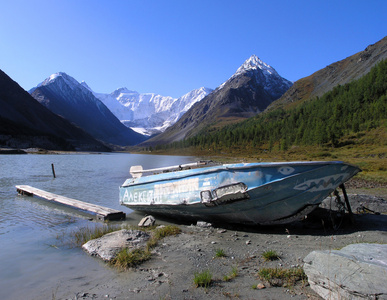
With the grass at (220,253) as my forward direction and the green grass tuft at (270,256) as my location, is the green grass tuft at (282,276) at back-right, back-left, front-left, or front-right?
back-left

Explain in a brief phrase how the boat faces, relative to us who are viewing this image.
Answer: facing the viewer and to the right of the viewer

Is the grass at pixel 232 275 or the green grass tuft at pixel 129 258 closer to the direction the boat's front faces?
the grass

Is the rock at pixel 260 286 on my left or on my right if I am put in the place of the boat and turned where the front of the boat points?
on my right

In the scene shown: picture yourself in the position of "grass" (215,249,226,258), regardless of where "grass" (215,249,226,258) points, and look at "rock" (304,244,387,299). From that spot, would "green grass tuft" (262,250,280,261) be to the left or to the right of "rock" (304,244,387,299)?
left

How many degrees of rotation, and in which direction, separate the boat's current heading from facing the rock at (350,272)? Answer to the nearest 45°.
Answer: approximately 45° to its right

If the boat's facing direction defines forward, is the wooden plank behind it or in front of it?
behind

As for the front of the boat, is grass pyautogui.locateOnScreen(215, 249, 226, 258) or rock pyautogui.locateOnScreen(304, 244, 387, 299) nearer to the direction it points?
the rock

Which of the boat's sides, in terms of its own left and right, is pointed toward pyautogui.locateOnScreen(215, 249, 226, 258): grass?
right

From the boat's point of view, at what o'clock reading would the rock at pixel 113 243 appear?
The rock is roughly at 4 o'clock from the boat.

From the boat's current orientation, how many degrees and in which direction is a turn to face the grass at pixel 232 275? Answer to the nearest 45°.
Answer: approximately 45° to its right

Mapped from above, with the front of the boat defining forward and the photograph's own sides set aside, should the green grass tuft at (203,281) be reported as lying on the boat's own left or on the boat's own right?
on the boat's own right
